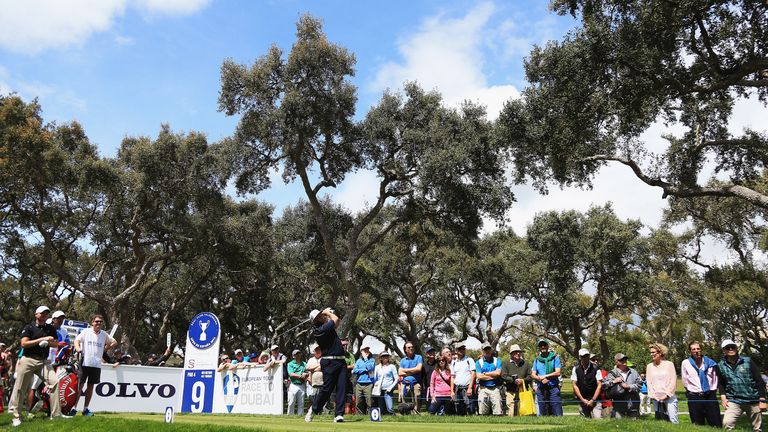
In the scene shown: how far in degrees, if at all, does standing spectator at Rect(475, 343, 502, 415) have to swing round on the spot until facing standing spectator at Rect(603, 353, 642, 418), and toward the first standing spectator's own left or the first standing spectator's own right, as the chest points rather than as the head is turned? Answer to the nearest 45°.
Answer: approximately 90° to the first standing spectator's own left

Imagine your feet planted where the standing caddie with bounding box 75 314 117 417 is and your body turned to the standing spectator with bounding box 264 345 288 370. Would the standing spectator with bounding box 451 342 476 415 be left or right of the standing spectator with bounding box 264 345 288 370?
right

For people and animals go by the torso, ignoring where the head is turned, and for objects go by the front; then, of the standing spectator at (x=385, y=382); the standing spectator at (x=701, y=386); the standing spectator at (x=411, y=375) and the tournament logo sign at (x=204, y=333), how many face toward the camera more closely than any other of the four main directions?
4

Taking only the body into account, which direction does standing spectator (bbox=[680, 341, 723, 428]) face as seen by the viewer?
toward the camera

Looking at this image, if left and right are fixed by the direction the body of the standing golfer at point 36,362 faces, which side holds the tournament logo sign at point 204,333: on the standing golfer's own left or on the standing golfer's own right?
on the standing golfer's own left

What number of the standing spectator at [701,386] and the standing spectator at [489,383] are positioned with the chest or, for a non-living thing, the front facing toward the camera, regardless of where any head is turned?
2

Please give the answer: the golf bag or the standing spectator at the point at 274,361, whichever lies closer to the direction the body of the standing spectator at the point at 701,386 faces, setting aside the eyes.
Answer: the golf bag

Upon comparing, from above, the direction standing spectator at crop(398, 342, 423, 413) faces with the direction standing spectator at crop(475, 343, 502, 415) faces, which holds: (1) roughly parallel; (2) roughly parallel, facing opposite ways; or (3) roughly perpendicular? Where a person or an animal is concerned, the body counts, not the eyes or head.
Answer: roughly parallel

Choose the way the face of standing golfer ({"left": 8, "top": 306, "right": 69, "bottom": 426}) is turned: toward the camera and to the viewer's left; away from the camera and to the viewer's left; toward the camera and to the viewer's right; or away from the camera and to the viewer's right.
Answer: toward the camera and to the viewer's right

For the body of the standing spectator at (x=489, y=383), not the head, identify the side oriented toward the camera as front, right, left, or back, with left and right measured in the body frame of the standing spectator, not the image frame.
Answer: front

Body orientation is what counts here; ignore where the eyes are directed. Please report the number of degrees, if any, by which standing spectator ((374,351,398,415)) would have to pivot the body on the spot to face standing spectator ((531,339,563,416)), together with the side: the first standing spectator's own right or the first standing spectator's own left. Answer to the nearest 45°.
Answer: approximately 45° to the first standing spectator's own left

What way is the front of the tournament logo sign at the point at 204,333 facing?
toward the camera
